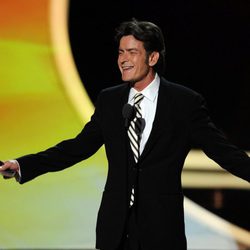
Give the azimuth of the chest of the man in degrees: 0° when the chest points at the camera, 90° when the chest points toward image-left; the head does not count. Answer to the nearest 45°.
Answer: approximately 45°
